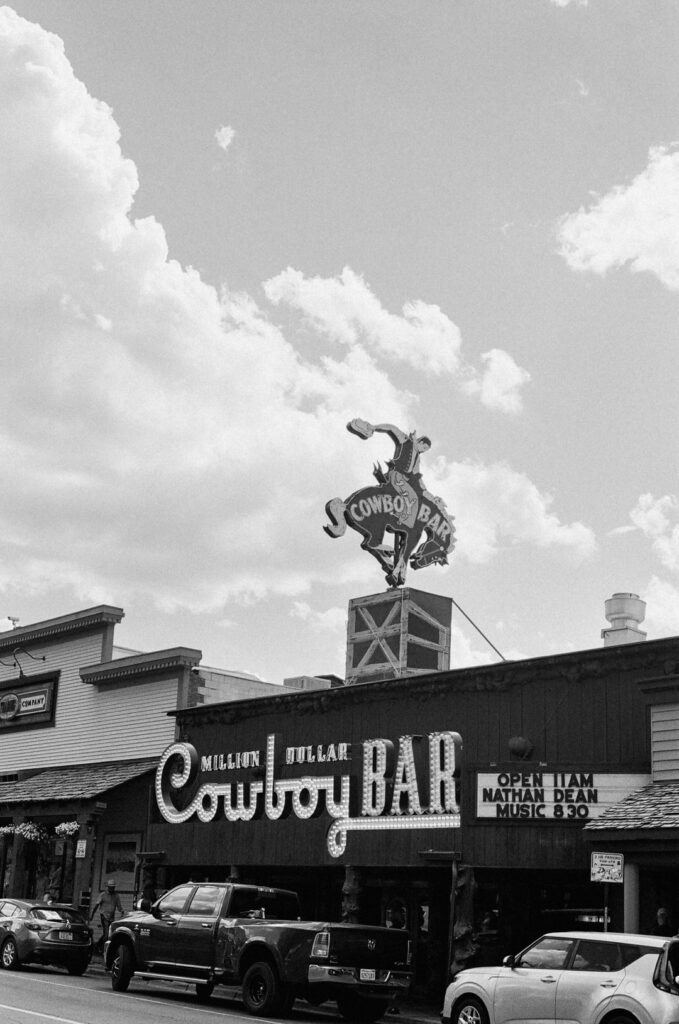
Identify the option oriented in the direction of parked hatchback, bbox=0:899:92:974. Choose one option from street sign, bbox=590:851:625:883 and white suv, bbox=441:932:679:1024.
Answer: the white suv

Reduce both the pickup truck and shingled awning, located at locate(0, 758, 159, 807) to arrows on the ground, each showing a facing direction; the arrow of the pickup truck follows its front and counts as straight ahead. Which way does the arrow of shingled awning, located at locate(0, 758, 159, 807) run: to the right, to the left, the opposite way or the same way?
to the left

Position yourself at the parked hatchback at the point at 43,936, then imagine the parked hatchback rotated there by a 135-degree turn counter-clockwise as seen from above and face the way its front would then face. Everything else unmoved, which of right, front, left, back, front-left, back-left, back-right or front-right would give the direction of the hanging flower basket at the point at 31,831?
back

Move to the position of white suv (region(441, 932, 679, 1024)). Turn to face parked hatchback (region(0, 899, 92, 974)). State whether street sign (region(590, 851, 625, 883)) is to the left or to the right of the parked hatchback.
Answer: right

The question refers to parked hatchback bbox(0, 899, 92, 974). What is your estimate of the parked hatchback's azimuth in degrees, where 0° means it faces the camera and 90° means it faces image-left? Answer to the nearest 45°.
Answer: approximately 135°

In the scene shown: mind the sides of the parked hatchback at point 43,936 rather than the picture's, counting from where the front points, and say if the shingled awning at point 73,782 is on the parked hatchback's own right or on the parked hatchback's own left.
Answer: on the parked hatchback's own right

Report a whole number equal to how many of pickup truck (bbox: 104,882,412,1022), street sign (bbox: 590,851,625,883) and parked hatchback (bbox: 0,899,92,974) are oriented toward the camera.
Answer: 1

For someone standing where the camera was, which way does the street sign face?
facing the viewer

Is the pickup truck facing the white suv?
no

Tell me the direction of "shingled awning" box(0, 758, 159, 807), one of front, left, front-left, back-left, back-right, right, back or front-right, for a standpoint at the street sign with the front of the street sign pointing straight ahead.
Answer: back-right

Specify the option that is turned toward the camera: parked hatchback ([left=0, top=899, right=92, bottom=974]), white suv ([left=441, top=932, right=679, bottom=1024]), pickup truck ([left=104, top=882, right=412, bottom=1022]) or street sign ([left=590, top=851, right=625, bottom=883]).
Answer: the street sign

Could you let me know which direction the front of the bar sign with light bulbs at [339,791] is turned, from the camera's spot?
facing the viewer and to the left of the viewer

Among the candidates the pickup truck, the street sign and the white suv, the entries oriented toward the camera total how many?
1

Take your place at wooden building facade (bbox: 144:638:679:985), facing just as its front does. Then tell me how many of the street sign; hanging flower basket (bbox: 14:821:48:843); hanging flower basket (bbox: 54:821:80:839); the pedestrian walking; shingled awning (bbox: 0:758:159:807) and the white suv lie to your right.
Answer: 4

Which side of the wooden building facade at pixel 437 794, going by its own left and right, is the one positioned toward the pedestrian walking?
right

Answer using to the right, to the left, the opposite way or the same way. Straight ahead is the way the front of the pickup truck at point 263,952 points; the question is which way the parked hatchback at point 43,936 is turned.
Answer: the same way

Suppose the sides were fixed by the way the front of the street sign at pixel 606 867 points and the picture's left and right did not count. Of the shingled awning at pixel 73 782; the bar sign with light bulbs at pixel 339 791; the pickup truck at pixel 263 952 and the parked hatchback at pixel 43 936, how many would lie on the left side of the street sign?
0

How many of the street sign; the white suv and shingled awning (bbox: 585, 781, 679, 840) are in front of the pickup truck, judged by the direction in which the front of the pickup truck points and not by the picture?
0

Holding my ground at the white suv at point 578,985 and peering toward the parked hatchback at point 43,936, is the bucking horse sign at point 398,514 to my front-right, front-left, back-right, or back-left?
front-right

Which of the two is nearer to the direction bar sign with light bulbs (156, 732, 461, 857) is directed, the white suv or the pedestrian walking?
the white suv

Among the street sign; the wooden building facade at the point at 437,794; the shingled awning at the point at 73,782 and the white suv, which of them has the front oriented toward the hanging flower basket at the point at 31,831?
the white suv

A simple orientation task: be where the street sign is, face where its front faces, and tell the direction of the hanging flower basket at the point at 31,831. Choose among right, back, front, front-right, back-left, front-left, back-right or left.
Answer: back-right

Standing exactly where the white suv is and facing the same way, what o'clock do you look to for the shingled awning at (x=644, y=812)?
The shingled awning is roughly at 2 o'clock from the white suv.

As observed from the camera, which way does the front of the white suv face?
facing away from the viewer and to the left of the viewer

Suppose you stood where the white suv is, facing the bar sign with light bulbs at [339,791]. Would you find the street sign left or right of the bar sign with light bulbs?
right
